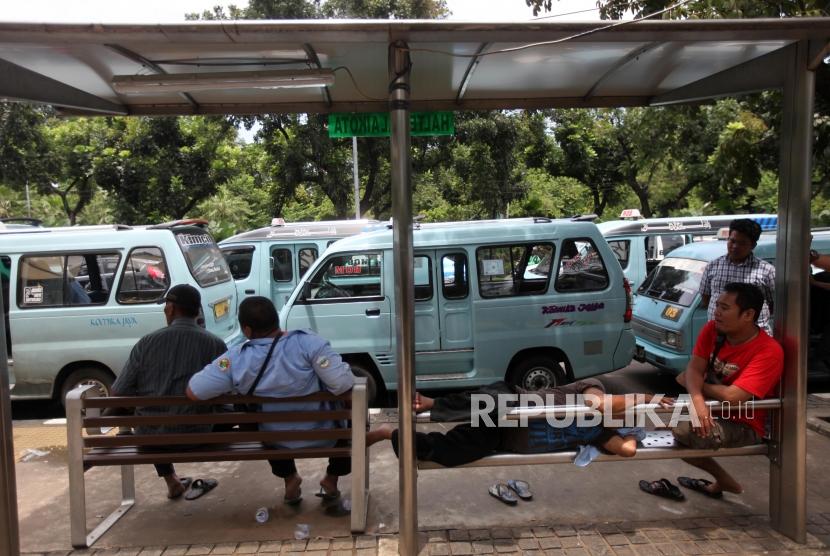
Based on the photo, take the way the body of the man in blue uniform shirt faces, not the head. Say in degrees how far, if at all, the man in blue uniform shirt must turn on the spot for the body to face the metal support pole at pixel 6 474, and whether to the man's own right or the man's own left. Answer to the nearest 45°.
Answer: approximately 90° to the man's own left

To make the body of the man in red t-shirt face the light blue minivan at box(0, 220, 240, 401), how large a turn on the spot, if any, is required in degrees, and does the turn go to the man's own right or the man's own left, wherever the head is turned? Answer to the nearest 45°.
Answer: approximately 45° to the man's own right

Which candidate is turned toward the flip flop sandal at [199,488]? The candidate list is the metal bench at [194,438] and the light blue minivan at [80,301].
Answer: the metal bench

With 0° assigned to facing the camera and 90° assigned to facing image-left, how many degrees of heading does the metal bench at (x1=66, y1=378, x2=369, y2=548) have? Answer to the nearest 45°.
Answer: approximately 180°

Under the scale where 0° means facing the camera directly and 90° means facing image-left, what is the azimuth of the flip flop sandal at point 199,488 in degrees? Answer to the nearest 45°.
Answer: approximately 225°

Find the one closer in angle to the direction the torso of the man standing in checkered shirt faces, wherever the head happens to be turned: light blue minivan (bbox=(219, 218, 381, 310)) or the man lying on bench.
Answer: the man lying on bench

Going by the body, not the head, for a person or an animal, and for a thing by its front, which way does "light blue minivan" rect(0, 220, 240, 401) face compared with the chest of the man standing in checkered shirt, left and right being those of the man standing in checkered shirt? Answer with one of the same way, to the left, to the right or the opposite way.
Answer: to the right

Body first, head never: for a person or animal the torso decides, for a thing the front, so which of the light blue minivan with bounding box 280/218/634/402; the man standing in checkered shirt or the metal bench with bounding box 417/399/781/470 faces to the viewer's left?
the light blue minivan

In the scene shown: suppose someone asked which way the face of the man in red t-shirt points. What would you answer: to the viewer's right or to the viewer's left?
to the viewer's left

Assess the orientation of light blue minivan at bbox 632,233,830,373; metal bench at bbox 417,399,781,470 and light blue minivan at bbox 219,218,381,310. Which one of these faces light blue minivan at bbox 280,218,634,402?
light blue minivan at bbox 632,233,830,373

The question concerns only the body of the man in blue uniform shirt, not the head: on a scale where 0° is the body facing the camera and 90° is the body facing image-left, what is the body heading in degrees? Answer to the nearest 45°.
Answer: approximately 180°

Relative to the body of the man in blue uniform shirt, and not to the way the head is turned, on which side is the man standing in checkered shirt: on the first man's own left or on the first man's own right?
on the first man's own right

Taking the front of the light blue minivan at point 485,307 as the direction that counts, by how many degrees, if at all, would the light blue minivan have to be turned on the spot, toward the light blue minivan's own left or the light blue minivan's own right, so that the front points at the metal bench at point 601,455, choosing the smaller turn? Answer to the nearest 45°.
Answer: approximately 90° to the light blue minivan's own left

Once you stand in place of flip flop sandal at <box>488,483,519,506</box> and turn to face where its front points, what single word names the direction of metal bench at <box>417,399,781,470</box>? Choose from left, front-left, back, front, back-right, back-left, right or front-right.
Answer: back
